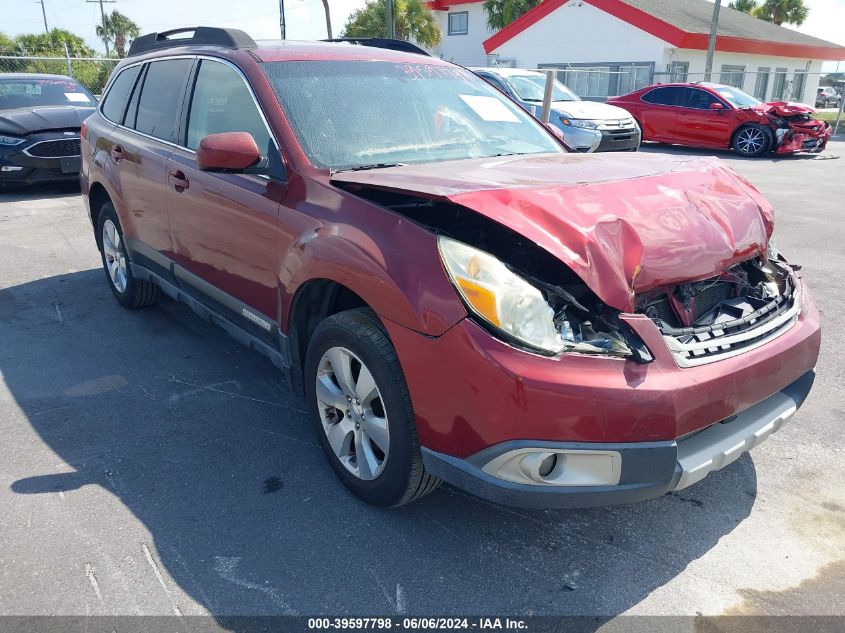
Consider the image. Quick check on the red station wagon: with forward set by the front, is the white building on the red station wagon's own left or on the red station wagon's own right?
on the red station wagon's own left

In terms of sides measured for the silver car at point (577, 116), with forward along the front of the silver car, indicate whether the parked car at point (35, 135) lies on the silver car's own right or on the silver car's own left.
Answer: on the silver car's own right

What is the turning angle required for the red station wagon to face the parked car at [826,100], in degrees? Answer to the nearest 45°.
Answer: approximately 90° to its left

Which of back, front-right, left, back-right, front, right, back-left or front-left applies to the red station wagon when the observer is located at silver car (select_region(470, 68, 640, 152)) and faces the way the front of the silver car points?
front-right

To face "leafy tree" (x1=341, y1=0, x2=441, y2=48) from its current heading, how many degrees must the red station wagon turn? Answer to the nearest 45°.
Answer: approximately 135° to its left

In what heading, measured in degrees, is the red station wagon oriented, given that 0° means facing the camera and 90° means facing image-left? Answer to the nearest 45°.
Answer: approximately 315°

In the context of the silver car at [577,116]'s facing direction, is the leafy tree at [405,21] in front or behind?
behind

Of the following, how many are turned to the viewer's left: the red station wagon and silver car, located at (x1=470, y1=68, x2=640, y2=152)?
0

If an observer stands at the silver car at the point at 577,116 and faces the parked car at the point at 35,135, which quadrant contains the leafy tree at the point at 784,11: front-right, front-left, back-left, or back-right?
back-right

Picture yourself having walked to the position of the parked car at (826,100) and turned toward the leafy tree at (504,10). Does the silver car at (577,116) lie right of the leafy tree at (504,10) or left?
left

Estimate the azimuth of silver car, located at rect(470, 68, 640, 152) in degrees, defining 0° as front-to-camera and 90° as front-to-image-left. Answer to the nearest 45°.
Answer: approximately 315°

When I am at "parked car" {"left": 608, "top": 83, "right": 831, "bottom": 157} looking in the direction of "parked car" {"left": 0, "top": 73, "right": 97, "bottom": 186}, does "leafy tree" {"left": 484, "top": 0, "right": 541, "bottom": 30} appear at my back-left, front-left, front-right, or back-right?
back-right

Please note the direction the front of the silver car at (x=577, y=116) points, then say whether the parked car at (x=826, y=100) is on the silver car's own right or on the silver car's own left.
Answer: on the silver car's own left
